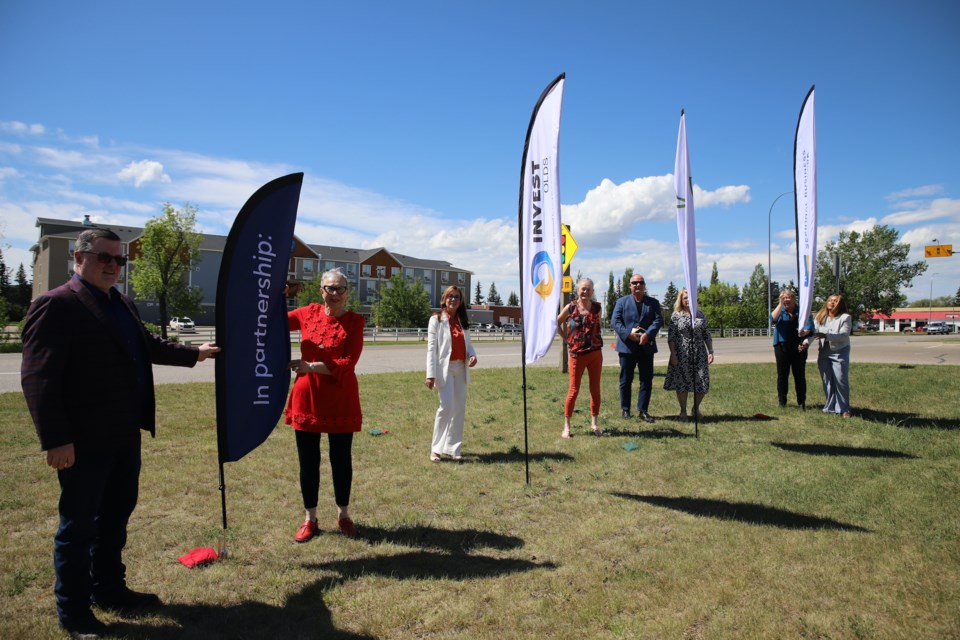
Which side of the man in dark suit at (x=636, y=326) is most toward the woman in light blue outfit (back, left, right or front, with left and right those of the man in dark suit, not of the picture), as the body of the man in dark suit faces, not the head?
left

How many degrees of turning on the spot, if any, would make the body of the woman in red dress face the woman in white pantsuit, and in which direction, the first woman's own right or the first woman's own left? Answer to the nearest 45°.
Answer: approximately 135° to the first woman's own left

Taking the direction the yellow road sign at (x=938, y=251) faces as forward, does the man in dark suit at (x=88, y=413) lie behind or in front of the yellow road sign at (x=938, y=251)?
in front

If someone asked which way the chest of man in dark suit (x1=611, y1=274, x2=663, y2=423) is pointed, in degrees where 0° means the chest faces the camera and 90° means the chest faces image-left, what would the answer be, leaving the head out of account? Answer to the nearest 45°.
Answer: approximately 0°

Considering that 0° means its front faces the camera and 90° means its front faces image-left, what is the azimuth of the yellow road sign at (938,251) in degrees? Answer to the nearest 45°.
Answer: approximately 0°

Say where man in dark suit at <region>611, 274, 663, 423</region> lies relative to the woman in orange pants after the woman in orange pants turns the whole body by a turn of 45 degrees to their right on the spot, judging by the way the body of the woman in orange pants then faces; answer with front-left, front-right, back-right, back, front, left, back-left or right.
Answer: back

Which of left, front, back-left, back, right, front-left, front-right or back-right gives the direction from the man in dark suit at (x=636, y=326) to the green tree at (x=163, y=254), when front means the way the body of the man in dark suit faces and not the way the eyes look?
back-right

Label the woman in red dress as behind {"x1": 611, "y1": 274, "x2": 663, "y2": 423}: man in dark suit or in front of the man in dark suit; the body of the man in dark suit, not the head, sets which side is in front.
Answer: in front

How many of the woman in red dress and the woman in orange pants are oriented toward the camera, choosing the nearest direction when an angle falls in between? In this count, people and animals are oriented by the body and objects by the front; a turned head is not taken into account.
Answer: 2

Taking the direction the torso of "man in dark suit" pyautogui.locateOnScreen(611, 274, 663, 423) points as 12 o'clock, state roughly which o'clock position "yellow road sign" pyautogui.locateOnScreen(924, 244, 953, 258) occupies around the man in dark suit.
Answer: The yellow road sign is roughly at 7 o'clock from the man in dark suit.
